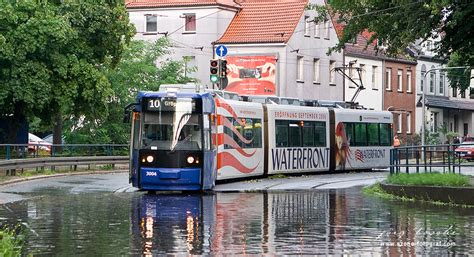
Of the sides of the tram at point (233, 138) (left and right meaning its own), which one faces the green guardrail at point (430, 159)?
left

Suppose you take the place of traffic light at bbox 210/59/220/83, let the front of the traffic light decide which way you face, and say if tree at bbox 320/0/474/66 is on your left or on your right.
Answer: on your left

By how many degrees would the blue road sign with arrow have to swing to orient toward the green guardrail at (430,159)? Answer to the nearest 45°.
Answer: approximately 45° to its left

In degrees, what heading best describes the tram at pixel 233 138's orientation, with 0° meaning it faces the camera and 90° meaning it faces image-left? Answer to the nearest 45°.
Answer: approximately 45°

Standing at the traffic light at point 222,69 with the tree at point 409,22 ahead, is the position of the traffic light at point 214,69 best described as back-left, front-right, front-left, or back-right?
back-right
